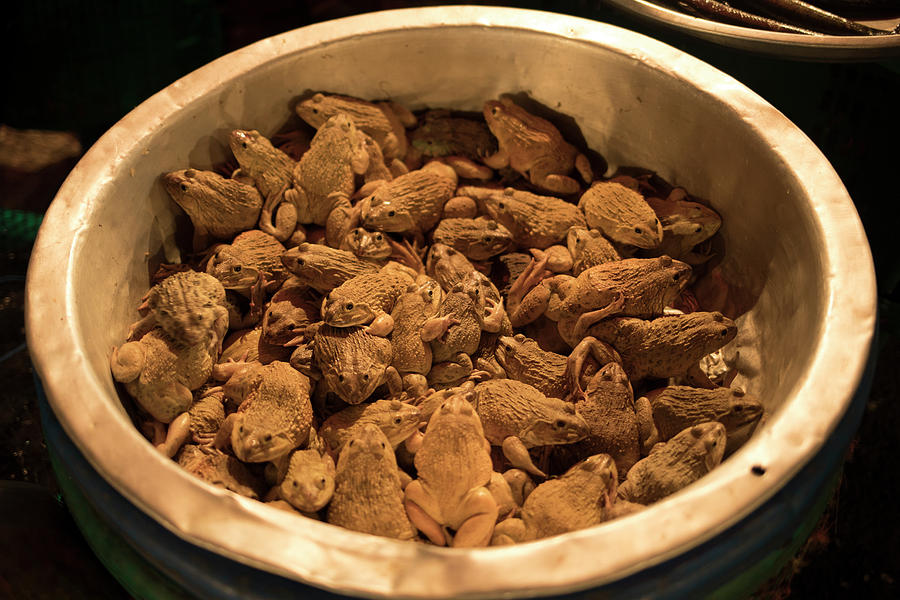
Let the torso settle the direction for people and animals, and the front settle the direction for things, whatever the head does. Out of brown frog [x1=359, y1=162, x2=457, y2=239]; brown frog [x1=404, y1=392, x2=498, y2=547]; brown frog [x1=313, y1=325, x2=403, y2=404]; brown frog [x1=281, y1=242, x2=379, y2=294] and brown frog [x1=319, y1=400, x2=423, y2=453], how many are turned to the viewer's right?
1

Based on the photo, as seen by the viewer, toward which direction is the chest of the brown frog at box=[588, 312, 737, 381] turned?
to the viewer's right

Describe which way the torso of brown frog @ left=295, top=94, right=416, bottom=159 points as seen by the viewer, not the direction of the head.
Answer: to the viewer's left

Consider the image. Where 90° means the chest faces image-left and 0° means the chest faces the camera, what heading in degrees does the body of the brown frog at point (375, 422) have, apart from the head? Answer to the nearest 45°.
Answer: approximately 270°

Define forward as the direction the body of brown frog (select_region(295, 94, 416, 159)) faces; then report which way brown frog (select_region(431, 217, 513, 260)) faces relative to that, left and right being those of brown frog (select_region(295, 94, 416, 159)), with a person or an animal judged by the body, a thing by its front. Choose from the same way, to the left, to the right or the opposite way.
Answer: the opposite way

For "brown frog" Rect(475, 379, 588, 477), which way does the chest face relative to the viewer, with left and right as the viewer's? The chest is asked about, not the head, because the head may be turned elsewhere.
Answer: facing the viewer and to the right of the viewer

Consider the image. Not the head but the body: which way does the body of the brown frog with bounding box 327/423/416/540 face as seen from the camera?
away from the camera

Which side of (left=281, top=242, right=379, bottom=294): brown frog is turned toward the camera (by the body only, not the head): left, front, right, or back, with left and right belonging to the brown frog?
left

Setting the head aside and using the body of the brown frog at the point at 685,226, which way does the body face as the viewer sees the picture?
to the viewer's right

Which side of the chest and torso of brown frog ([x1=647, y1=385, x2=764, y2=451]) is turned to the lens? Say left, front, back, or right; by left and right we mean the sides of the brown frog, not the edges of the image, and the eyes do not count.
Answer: right
